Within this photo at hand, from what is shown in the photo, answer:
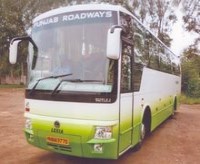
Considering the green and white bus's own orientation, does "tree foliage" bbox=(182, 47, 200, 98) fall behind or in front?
behind

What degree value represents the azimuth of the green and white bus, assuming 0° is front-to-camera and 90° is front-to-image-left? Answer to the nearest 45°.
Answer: approximately 45°
